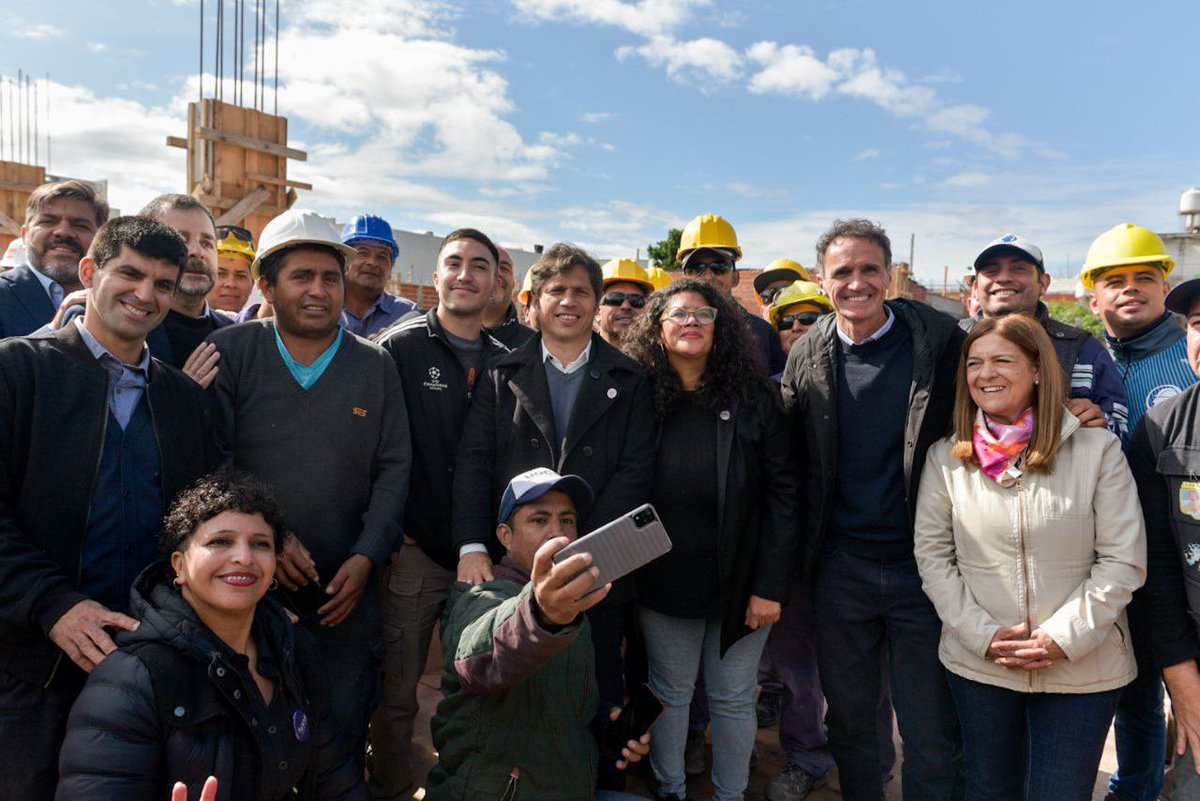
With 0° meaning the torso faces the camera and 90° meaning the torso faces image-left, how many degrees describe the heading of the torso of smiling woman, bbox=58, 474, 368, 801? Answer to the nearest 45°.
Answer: approximately 315°

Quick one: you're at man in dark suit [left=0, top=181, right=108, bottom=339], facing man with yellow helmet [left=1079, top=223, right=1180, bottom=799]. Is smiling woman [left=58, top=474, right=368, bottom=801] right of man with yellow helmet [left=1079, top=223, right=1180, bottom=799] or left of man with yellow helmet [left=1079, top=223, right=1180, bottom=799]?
right

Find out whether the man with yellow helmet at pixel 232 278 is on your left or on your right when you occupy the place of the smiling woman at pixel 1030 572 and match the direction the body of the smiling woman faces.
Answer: on your right

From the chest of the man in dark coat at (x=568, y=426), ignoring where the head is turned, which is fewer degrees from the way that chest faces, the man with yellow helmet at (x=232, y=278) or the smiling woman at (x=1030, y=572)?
the smiling woman

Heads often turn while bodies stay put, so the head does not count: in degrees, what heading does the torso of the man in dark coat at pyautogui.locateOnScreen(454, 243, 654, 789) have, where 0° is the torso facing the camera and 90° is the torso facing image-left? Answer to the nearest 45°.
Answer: approximately 0°

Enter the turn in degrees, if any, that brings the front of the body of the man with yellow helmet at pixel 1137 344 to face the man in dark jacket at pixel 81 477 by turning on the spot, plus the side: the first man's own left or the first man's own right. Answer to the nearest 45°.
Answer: approximately 45° to the first man's own right

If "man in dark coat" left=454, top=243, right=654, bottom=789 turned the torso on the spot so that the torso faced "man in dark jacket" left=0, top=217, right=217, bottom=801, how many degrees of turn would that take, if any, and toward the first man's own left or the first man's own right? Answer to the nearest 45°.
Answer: approximately 45° to the first man's own right
